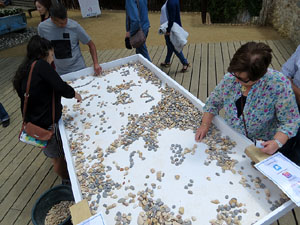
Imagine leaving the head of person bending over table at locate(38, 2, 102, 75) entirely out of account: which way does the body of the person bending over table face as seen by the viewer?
toward the camera

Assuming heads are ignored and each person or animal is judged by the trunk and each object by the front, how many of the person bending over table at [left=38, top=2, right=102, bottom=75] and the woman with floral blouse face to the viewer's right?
0

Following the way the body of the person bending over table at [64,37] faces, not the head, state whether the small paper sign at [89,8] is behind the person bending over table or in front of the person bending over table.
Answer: behind

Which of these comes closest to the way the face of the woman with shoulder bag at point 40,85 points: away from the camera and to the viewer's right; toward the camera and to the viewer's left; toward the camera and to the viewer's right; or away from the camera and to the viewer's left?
away from the camera and to the viewer's right

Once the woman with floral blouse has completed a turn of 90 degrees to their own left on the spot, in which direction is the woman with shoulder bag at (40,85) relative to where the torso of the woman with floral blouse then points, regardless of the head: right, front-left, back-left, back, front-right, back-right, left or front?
back-right

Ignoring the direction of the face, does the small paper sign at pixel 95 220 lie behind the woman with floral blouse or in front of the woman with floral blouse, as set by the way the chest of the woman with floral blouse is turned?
in front

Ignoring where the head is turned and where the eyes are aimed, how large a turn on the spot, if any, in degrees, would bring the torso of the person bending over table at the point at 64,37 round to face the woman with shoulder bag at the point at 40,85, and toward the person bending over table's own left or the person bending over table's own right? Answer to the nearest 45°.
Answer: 0° — they already face them

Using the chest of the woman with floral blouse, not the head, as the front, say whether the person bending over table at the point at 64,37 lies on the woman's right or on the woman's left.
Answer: on the woman's right

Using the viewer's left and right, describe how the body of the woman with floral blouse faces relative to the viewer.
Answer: facing the viewer and to the left of the viewer

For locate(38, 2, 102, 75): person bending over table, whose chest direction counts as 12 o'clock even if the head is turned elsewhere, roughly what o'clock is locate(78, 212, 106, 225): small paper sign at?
The small paper sign is roughly at 12 o'clock from the person bending over table.

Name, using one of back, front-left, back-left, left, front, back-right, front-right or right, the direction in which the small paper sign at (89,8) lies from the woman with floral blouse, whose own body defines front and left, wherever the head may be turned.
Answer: right

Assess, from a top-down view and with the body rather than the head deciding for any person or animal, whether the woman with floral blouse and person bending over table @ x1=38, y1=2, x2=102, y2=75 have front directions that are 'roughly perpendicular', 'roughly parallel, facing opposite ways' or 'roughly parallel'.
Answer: roughly perpendicular

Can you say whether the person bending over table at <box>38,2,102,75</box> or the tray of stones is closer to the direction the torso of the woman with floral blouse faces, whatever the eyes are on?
the tray of stones

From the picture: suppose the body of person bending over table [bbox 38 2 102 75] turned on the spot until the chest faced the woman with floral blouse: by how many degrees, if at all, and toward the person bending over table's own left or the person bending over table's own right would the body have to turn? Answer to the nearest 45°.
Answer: approximately 45° to the person bending over table's own left

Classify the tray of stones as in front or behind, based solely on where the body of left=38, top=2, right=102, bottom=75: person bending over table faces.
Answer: in front

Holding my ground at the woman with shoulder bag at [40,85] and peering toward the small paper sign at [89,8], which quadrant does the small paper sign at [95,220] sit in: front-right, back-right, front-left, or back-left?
back-right

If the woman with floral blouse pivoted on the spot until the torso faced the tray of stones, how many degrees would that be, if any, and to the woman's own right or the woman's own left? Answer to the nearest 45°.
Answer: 0° — they already face it
